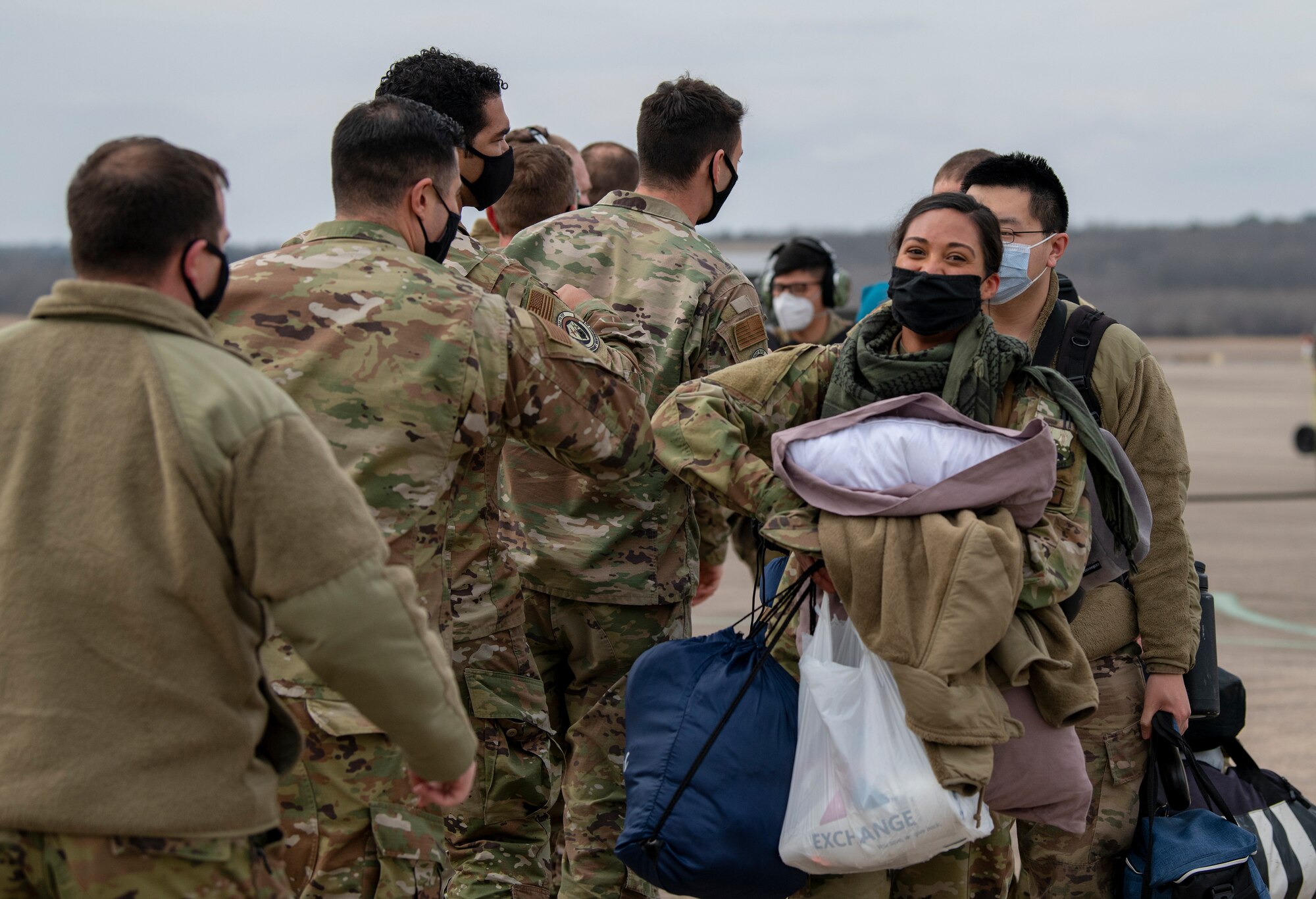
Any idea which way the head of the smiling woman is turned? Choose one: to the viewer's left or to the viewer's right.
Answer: to the viewer's left

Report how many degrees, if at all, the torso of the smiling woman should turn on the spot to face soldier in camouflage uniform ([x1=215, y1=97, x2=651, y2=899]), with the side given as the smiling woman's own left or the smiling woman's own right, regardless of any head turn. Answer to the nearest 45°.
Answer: approximately 45° to the smiling woman's own right

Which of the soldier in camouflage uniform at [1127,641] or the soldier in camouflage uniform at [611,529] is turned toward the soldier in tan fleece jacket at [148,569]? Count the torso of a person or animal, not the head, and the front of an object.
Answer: the soldier in camouflage uniform at [1127,641]

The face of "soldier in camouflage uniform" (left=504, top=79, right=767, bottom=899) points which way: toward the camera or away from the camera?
away from the camera

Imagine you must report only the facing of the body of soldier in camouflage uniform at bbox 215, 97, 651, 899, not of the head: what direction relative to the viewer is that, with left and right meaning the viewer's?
facing away from the viewer and to the right of the viewer

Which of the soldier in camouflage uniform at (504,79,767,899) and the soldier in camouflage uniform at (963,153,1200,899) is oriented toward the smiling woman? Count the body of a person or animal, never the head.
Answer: the soldier in camouflage uniform at (963,153,1200,899)

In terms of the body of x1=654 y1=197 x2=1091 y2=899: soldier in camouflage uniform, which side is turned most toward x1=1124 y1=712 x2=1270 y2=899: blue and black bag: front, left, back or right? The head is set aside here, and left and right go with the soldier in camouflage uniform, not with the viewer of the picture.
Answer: left

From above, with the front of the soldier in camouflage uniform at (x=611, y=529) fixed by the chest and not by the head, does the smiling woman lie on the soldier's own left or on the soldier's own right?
on the soldier's own right

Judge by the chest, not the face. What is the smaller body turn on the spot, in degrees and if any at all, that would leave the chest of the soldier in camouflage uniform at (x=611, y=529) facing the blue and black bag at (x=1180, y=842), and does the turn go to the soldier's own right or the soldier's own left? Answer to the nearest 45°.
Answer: approximately 90° to the soldier's own right

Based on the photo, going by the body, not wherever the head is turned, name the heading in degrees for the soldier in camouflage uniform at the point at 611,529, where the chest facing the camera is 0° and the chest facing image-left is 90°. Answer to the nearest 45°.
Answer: approximately 225°

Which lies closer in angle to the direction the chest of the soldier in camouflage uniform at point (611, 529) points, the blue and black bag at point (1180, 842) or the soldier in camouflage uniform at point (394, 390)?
the blue and black bag
